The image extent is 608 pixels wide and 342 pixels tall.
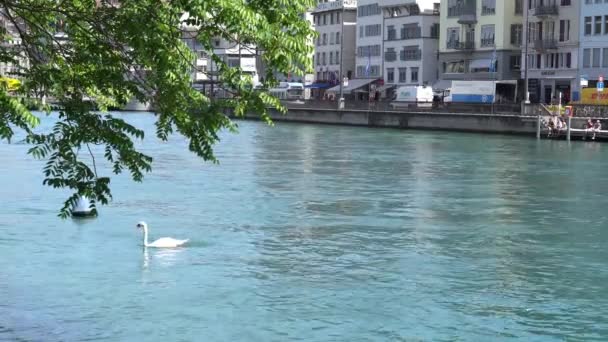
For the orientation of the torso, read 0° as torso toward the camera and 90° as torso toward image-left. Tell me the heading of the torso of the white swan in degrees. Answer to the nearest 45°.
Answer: approximately 90°
